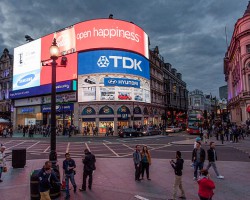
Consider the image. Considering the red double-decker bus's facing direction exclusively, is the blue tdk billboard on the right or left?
on its right

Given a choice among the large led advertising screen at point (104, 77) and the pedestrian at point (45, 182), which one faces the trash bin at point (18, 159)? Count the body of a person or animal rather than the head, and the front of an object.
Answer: the large led advertising screen

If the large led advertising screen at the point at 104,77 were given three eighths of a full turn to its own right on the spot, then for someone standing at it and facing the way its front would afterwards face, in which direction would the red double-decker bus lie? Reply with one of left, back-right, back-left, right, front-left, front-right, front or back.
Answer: back-right

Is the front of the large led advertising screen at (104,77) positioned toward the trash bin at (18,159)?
yes

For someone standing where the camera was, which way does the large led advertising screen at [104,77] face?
facing the viewer

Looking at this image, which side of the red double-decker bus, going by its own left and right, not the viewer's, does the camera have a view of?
front

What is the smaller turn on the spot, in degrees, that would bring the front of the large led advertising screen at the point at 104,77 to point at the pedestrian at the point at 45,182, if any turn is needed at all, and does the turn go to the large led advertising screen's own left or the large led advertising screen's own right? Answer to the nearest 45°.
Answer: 0° — it already faces them

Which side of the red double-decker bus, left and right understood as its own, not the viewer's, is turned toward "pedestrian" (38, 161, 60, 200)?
front

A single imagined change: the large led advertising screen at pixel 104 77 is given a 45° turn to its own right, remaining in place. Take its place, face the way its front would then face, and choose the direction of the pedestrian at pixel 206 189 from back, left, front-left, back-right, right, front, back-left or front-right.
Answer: front-left
